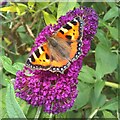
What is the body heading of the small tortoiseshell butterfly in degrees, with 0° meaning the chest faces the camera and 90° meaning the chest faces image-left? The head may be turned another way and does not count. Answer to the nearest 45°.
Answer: approximately 135°

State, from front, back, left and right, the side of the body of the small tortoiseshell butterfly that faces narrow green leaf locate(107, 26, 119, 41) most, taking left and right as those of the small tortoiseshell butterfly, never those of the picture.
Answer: right

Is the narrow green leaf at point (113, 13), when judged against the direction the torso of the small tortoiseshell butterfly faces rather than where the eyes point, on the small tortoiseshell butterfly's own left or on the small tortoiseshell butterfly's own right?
on the small tortoiseshell butterfly's own right

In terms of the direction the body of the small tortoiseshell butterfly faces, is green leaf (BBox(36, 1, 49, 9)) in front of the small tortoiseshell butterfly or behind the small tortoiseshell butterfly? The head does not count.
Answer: in front

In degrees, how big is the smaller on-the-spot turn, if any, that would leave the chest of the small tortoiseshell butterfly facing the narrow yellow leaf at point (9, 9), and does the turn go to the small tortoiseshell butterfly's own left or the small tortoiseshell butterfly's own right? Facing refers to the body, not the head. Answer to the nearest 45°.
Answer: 0° — it already faces it
